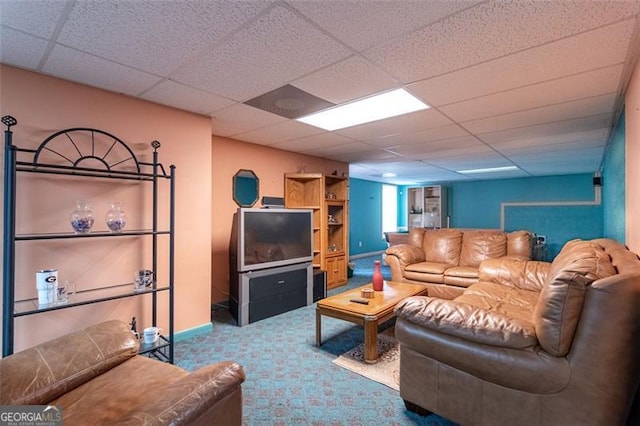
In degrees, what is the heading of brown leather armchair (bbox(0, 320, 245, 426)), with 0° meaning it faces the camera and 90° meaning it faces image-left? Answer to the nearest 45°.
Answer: approximately 225°

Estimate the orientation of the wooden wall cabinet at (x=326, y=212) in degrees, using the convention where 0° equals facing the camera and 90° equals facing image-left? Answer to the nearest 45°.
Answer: approximately 315°

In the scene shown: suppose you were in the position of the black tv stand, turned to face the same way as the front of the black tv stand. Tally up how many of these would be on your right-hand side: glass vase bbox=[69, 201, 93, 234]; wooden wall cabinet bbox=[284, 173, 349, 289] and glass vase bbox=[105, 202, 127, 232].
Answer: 2

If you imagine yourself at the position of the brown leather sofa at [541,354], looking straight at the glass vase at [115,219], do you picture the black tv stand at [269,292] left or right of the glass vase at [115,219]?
right

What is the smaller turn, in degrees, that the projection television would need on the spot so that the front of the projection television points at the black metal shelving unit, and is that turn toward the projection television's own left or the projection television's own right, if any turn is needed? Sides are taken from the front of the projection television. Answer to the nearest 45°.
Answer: approximately 90° to the projection television's own right

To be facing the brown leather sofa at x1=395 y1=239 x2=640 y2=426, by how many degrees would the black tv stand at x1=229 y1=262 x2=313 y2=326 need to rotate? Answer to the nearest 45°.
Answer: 0° — it already faces it

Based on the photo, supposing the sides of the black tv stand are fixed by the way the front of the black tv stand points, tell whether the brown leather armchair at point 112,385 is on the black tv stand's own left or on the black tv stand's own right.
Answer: on the black tv stand's own right

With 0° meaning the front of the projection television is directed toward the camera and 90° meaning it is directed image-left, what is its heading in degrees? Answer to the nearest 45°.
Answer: approximately 315°
